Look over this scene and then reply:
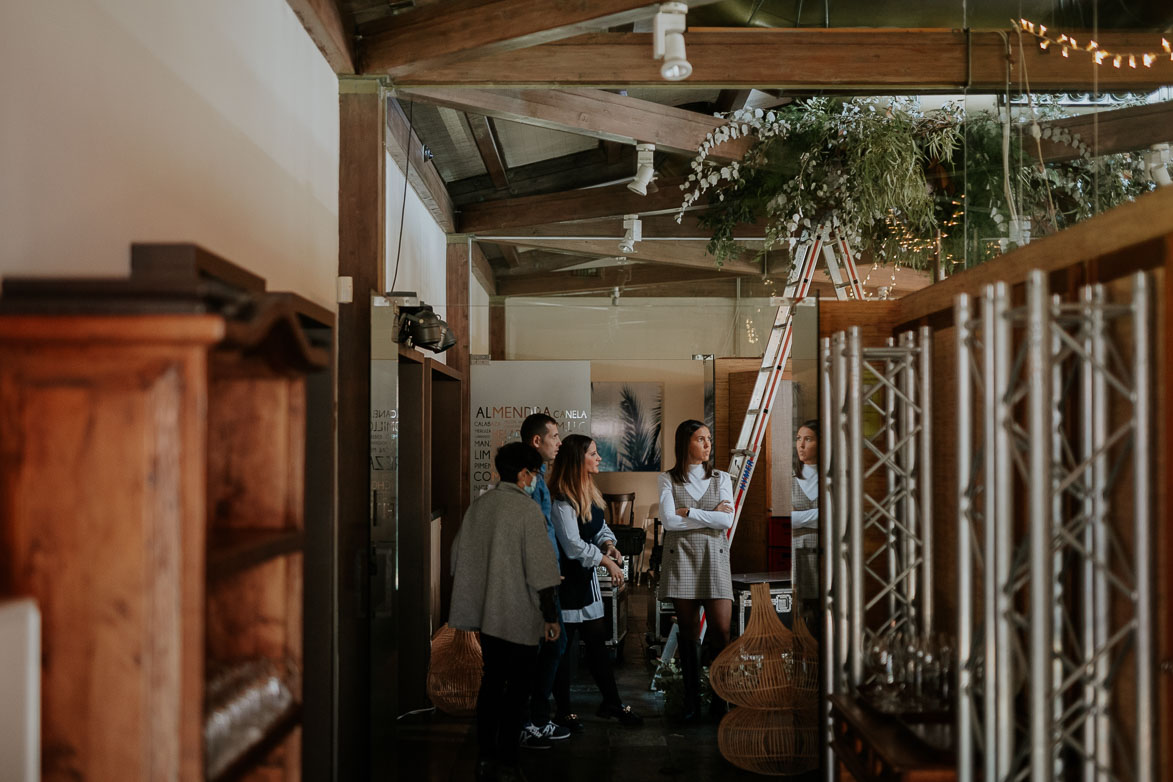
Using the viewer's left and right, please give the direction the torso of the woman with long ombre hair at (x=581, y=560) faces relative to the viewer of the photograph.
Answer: facing to the right of the viewer

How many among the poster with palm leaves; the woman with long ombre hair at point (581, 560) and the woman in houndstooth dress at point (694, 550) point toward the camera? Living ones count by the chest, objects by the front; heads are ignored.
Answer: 2

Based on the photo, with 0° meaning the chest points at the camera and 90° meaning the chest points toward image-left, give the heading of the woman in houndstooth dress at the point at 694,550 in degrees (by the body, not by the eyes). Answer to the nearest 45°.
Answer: approximately 0°

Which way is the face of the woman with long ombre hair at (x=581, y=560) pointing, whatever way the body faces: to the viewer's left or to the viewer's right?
to the viewer's right

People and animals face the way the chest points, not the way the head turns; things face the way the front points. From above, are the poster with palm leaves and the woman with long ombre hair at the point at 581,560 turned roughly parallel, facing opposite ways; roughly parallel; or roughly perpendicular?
roughly perpendicular

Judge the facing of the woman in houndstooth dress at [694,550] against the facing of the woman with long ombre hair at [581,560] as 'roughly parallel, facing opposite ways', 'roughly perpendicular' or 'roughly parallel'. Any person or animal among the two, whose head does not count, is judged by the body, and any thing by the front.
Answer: roughly perpendicular

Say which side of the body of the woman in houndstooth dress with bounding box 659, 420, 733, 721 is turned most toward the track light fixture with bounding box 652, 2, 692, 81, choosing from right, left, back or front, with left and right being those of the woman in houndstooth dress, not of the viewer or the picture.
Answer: front
